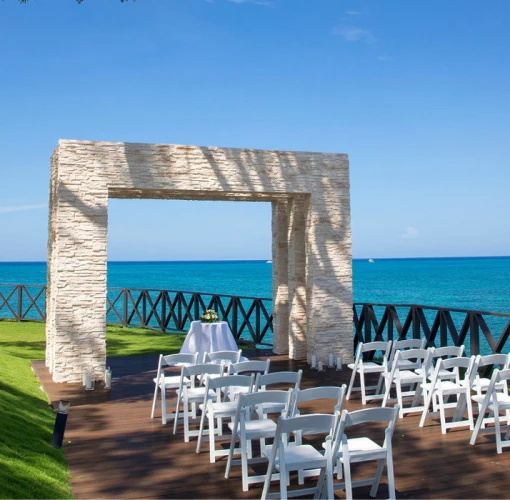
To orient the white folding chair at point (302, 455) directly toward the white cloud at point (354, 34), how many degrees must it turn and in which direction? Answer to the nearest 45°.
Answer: approximately 45° to its right

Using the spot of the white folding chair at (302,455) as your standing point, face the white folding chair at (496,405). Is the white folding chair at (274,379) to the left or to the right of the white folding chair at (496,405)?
left

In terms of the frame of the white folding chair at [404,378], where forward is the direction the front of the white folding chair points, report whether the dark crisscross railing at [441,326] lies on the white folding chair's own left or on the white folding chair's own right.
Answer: on the white folding chair's own right

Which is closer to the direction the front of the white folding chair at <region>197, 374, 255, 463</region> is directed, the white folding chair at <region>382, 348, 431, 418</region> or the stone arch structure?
the stone arch structure

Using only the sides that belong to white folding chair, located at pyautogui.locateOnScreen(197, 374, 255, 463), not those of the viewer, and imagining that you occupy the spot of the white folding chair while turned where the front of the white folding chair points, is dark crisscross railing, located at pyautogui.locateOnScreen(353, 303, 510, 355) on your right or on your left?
on your right

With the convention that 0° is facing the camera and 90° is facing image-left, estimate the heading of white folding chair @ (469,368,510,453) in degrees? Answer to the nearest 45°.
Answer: approximately 135°

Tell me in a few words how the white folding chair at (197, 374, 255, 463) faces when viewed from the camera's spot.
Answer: facing away from the viewer and to the left of the viewer

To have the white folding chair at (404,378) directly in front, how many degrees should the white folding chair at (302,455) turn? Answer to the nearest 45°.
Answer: approximately 45° to its right

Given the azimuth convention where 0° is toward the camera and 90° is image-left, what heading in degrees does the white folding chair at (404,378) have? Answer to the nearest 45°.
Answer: approximately 135°

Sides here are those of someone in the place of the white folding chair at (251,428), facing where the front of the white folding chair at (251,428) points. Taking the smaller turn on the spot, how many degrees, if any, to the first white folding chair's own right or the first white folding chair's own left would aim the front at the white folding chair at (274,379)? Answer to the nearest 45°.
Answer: approximately 45° to the first white folding chair's own right

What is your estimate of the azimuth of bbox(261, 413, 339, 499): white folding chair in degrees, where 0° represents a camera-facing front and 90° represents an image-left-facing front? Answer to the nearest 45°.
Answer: approximately 135°
